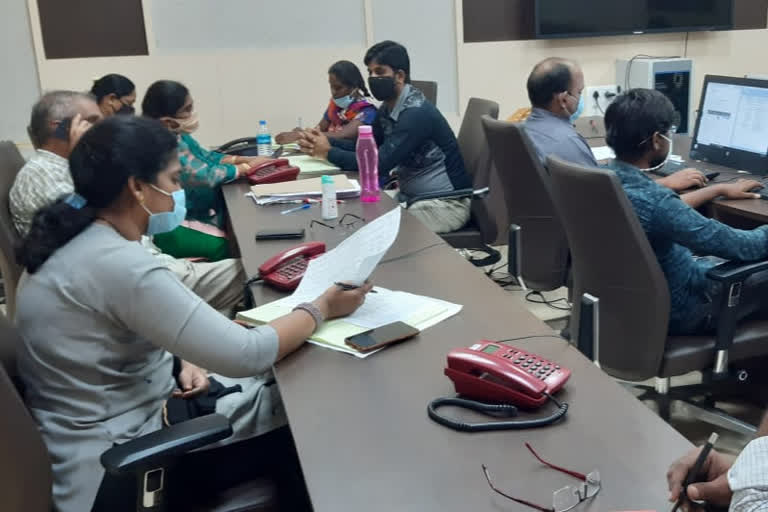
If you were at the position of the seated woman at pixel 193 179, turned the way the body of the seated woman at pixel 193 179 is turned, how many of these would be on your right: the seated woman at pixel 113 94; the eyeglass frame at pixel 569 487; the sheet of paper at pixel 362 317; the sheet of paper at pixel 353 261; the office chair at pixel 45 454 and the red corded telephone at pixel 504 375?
5

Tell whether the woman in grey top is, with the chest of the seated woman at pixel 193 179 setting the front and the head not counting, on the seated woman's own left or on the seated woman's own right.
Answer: on the seated woman's own right

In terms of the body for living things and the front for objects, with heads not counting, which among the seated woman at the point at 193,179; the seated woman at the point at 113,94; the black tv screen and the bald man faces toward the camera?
the black tv screen

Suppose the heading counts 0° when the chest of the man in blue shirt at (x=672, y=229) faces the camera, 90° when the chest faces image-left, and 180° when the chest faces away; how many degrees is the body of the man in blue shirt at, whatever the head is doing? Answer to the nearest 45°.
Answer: approximately 225°

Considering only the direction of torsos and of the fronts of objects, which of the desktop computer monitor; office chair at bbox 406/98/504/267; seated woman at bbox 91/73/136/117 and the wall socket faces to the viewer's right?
the seated woman

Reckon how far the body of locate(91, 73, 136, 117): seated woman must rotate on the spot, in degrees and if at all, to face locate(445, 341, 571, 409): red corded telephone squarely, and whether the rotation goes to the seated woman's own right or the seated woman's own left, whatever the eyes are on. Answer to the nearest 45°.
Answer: approximately 90° to the seated woman's own right

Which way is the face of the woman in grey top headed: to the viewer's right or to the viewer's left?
to the viewer's right

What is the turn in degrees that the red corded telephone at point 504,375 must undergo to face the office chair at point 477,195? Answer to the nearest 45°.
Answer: approximately 135° to its left

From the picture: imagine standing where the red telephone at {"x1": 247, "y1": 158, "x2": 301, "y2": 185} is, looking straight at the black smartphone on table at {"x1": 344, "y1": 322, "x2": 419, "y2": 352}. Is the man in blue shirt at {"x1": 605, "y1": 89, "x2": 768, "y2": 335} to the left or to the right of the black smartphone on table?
left

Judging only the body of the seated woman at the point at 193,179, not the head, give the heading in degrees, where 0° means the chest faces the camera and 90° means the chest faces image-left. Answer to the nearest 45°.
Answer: approximately 270°

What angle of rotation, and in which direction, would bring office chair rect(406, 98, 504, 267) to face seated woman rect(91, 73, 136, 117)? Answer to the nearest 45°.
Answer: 0° — it already faces them

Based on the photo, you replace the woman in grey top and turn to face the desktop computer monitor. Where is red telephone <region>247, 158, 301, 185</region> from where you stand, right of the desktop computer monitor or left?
left

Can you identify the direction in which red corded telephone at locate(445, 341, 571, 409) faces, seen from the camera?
facing the viewer and to the right of the viewer

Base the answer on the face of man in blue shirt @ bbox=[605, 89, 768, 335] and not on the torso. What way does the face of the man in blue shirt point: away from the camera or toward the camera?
away from the camera

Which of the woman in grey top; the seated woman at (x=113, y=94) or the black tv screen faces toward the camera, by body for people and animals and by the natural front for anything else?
the black tv screen

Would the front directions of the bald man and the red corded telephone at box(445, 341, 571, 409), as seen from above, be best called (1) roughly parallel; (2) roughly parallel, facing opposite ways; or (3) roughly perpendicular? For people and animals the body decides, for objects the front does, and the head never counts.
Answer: roughly perpendicular

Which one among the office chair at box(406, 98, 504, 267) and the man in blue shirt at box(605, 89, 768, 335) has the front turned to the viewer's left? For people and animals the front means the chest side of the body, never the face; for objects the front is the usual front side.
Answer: the office chair

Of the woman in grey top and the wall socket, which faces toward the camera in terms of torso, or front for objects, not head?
the wall socket

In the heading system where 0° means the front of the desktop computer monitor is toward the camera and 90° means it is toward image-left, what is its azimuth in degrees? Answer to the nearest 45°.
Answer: approximately 45°

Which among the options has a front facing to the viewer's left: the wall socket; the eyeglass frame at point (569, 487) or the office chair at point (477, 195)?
the office chair
